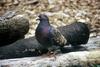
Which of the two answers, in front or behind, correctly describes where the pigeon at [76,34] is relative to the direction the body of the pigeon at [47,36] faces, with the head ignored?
behind

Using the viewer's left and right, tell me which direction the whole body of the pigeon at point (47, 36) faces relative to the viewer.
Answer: facing the viewer and to the left of the viewer

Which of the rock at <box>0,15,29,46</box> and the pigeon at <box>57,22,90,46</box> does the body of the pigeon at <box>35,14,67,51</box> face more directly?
the rock

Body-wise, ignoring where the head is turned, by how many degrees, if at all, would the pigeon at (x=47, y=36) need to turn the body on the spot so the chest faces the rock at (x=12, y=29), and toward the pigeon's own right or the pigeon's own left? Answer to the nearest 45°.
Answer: approximately 90° to the pigeon's own right
